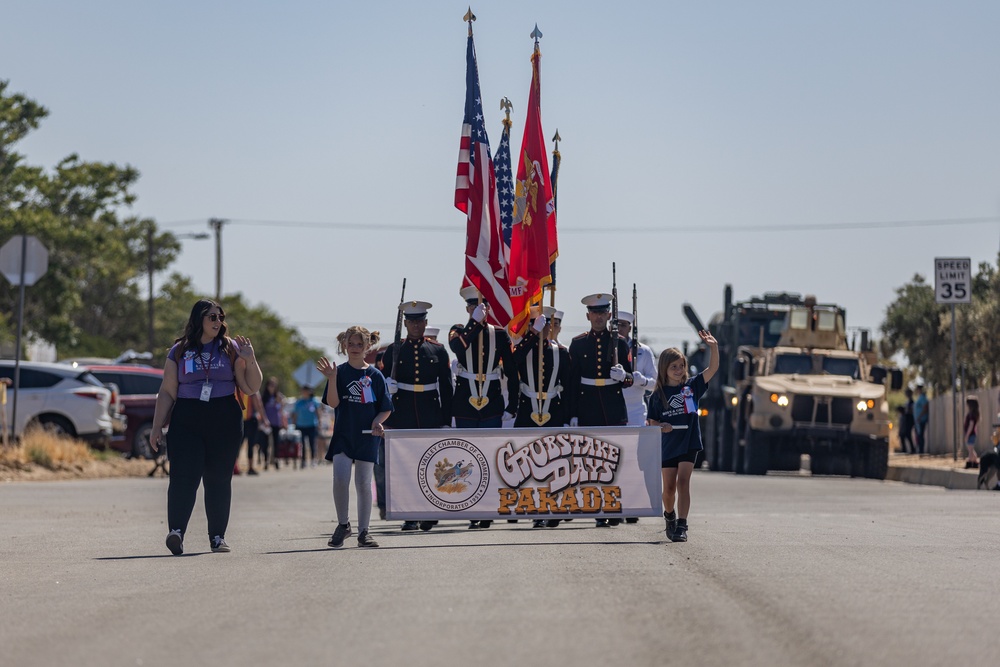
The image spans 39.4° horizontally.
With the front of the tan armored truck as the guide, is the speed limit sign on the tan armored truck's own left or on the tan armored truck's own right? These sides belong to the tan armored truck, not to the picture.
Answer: on the tan armored truck's own left

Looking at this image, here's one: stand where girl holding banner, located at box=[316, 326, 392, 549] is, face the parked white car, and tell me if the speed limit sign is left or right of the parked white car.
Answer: right

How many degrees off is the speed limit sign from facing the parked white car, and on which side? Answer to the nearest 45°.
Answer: approximately 90° to its right

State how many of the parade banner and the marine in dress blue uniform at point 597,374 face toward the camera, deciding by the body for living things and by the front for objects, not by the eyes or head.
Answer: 2

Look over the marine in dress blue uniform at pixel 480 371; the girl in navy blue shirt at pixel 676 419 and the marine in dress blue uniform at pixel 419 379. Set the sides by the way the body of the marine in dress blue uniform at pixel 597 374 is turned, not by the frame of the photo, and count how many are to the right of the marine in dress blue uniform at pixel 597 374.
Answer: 2
